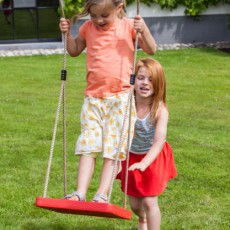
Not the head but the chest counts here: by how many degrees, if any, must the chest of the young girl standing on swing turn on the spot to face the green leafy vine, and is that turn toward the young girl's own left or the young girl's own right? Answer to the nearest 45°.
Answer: approximately 135° to the young girl's own right

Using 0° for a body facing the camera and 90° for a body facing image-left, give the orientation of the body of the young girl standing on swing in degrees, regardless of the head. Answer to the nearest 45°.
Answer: approximately 45°
